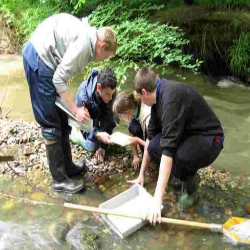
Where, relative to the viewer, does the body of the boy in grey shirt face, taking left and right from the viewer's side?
facing to the right of the viewer

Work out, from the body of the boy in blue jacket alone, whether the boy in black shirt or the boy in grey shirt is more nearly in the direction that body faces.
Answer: the boy in black shirt

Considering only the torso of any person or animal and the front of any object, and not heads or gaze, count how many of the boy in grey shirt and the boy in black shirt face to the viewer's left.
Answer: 1

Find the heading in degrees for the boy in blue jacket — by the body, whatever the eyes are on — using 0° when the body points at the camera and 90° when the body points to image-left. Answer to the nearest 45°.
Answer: approximately 315°

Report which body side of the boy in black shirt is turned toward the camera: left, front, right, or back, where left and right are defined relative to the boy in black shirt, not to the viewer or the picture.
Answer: left

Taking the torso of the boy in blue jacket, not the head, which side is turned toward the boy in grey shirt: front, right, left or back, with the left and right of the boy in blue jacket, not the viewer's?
right

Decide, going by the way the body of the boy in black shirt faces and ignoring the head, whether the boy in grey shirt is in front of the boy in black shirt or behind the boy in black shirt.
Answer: in front

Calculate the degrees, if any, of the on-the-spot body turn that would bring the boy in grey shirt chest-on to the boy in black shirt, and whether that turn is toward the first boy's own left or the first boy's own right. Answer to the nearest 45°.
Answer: approximately 45° to the first boy's own right

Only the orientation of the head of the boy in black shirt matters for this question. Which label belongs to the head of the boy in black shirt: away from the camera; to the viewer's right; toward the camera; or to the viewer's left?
to the viewer's left

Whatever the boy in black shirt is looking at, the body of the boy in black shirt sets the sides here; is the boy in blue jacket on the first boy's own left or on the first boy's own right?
on the first boy's own right

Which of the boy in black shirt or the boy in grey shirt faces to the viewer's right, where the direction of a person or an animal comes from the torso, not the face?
the boy in grey shirt

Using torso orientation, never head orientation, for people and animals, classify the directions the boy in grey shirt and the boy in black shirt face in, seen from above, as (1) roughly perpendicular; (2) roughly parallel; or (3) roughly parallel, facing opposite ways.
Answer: roughly parallel, facing opposite ways
